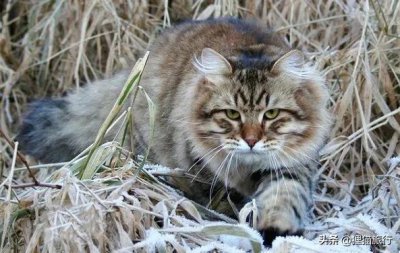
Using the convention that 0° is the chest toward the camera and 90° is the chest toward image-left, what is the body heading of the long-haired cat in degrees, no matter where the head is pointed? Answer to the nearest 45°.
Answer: approximately 315°
